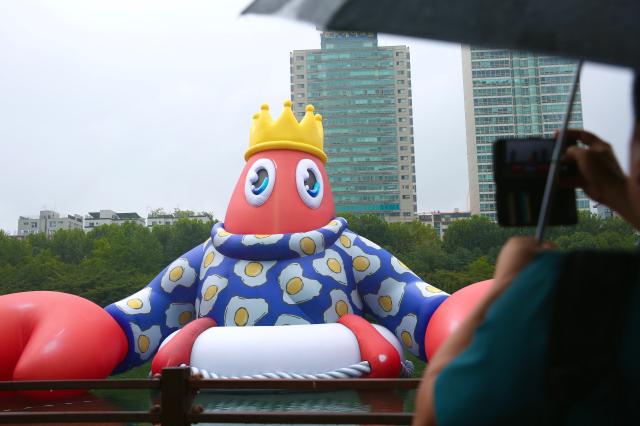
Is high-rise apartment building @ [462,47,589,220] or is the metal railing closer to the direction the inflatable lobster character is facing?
the metal railing

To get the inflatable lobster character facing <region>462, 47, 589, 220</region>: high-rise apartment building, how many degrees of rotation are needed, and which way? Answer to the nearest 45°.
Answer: approximately 135° to its left

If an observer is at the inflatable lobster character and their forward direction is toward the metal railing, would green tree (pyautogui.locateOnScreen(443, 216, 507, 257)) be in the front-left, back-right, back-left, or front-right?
back-left

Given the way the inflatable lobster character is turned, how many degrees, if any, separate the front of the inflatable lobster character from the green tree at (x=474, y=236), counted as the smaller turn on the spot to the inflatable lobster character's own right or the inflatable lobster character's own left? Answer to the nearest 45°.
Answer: approximately 135° to the inflatable lobster character's own left

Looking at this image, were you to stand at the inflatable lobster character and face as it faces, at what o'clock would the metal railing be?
The metal railing is roughly at 12 o'clock from the inflatable lobster character.

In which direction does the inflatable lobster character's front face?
toward the camera

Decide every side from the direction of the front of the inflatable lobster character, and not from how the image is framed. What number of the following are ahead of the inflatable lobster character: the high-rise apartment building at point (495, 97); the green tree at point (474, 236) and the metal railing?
1

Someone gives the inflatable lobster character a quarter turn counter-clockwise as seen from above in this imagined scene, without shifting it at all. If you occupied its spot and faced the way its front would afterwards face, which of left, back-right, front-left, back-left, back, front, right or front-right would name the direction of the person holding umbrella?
right
